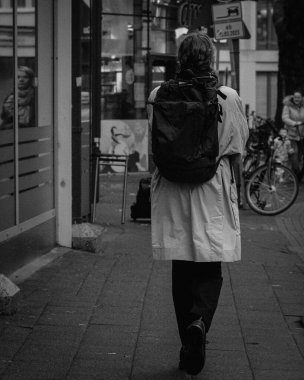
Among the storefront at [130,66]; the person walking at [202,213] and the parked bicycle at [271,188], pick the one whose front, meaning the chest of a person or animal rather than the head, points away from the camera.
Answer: the person walking

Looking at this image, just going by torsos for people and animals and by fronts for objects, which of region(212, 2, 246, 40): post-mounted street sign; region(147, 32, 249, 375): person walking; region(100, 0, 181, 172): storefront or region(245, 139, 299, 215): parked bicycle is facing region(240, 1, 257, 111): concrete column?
the person walking

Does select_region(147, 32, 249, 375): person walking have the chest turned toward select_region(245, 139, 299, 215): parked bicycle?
yes

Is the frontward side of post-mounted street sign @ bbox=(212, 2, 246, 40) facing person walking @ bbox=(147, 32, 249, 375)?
yes

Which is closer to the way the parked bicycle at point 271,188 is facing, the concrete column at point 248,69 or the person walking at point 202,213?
the person walking

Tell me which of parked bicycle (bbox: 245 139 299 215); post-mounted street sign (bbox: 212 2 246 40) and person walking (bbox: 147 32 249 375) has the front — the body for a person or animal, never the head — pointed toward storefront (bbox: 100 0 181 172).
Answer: the person walking

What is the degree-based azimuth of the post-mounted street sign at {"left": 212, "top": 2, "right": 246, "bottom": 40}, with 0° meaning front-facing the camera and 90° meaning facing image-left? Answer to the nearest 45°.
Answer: approximately 0°

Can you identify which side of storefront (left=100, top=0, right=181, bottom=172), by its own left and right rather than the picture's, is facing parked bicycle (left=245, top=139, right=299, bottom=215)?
front

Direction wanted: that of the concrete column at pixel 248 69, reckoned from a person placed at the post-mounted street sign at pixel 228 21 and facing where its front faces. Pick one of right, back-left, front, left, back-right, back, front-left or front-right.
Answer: back

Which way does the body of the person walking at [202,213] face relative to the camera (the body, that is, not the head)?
away from the camera
